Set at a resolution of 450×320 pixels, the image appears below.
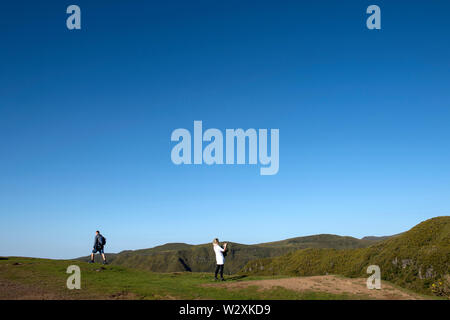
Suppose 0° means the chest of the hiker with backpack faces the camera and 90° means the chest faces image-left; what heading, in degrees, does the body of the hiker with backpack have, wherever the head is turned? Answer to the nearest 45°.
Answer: approximately 90°
